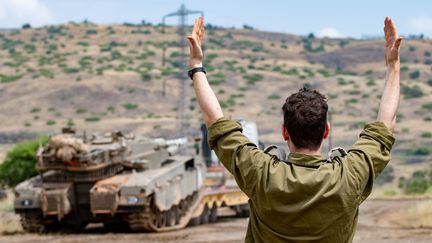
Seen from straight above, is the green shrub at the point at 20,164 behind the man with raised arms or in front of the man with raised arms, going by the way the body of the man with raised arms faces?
in front

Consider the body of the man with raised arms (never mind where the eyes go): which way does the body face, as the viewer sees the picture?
away from the camera

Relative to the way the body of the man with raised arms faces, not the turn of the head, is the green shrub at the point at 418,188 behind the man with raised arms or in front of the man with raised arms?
in front

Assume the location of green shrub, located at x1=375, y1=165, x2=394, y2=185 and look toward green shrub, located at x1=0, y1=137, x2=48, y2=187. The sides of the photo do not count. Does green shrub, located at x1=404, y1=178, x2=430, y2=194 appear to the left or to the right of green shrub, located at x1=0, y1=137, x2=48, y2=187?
left

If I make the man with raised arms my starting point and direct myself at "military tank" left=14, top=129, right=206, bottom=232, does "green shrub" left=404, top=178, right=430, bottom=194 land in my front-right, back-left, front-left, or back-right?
front-right

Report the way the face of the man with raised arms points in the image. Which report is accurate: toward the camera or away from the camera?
away from the camera
